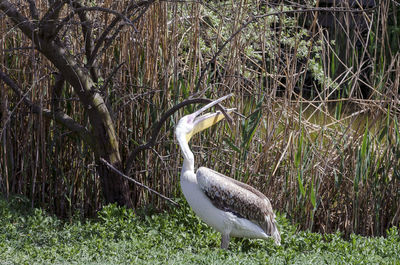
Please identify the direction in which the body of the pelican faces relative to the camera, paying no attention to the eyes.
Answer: to the viewer's left

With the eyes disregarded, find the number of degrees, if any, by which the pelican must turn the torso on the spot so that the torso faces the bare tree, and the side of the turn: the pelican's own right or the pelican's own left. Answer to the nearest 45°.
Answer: approximately 45° to the pelican's own right
